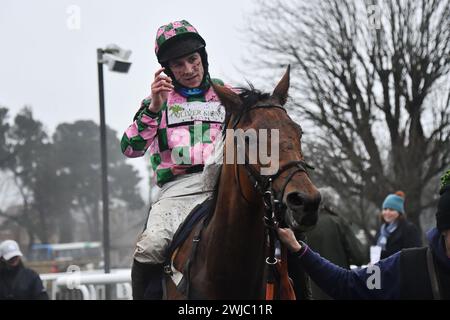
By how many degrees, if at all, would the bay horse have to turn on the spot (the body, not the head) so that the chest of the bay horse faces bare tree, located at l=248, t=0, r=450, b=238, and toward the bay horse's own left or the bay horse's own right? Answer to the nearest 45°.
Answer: approximately 135° to the bay horse's own left

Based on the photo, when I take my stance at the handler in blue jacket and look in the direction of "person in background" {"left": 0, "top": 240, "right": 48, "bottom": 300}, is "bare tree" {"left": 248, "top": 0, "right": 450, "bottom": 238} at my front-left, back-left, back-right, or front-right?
front-right

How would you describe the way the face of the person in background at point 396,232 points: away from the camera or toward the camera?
toward the camera

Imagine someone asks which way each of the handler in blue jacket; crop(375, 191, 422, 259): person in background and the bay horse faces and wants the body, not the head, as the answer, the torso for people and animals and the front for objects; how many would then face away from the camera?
0

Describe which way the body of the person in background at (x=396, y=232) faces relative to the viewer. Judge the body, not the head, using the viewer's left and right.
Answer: facing the viewer and to the left of the viewer

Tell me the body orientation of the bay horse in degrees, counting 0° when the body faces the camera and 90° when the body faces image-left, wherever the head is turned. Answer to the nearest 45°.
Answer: approximately 315°
